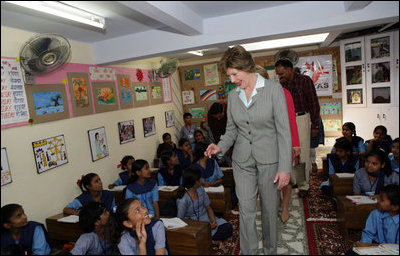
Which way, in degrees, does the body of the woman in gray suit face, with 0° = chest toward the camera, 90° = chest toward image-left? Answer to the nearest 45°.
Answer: approximately 45°

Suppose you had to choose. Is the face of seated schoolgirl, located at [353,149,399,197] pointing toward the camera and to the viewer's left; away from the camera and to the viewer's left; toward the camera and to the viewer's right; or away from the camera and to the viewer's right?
toward the camera and to the viewer's left

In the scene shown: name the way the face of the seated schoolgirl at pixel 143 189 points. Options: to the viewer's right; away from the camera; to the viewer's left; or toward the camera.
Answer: to the viewer's right

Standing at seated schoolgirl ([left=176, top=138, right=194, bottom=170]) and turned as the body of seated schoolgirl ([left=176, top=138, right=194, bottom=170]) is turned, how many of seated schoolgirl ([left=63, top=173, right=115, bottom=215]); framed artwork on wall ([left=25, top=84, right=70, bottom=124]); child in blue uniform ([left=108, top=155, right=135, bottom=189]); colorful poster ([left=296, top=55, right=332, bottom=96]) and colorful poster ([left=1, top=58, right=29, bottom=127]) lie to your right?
4

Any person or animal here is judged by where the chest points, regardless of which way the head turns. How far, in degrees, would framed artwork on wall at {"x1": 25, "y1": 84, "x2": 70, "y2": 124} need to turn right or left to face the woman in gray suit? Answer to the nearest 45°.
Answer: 0° — it already faces them

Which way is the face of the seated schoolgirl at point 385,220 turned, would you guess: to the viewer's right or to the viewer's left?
to the viewer's left

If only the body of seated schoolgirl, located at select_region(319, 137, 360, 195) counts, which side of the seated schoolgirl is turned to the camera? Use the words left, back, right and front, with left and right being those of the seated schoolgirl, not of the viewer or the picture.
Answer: front

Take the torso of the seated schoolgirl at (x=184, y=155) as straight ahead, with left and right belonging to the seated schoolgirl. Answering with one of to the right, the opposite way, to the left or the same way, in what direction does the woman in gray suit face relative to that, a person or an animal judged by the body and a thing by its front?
to the right

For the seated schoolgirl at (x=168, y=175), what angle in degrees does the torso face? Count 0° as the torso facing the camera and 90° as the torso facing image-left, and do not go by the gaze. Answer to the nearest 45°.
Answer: approximately 315°

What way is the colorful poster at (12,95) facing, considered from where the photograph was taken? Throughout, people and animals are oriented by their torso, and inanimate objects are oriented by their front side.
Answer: facing the viewer and to the right of the viewer

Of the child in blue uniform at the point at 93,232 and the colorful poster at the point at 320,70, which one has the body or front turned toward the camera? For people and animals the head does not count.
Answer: the colorful poster

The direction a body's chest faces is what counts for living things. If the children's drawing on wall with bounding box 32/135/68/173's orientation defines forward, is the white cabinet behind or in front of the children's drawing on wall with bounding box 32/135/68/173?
in front
